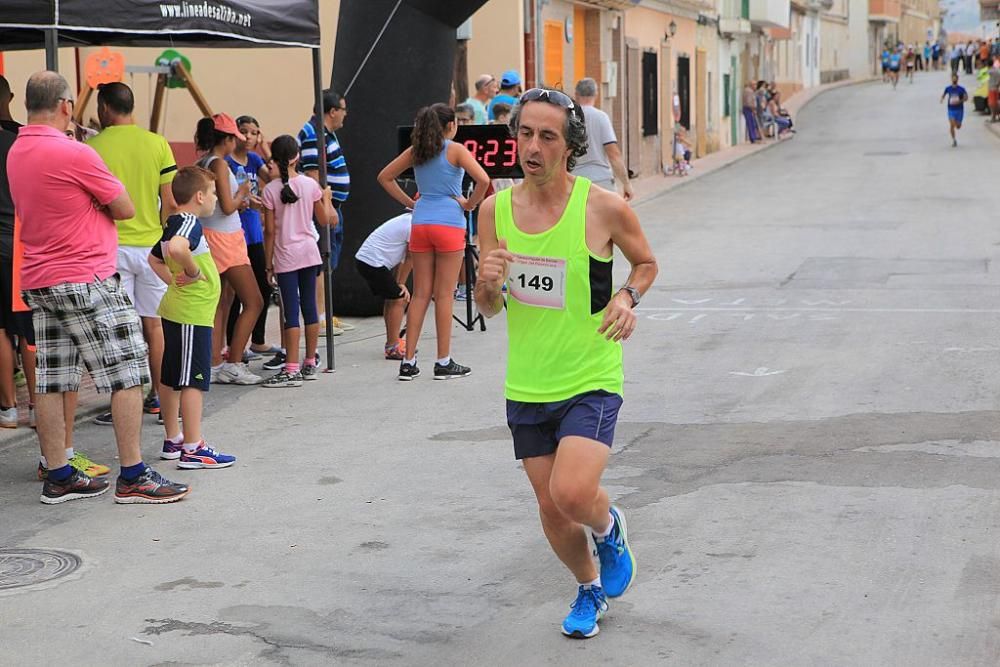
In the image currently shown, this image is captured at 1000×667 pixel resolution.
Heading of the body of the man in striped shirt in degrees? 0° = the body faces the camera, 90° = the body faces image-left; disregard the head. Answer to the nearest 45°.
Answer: approximately 270°

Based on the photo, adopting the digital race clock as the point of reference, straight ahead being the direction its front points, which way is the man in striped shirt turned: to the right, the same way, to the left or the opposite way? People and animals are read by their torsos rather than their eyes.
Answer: to the left

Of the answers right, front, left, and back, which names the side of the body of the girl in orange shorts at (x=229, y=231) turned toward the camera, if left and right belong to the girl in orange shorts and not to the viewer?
right

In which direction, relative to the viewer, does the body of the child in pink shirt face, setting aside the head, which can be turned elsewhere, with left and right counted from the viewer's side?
facing away from the viewer

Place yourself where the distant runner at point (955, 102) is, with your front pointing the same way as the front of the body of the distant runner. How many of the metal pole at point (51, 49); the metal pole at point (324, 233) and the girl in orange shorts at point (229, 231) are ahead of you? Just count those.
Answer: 3

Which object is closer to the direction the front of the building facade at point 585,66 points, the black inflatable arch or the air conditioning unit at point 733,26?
the black inflatable arch

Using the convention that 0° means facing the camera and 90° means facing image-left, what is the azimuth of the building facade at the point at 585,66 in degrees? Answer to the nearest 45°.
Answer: approximately 315°

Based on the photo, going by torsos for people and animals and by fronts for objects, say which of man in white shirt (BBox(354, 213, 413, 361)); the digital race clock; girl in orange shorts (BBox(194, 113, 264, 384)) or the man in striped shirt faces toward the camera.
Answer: the digital race clock
